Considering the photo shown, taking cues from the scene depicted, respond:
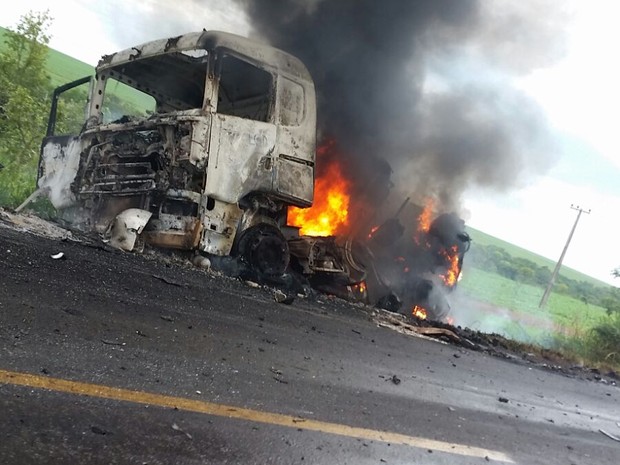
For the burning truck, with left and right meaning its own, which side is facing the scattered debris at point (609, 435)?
left

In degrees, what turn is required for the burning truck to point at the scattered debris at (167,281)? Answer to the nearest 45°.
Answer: approximately 45° to its left

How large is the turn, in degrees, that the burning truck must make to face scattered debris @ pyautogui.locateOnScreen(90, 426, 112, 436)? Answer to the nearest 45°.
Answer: approximately 45° to its left

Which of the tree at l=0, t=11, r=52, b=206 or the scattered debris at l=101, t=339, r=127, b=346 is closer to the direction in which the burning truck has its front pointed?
the scattered debris

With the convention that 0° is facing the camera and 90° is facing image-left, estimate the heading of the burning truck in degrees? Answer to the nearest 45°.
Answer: approximately 45°

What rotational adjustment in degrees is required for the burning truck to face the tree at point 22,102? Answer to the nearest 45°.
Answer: approximately 90° to its right
